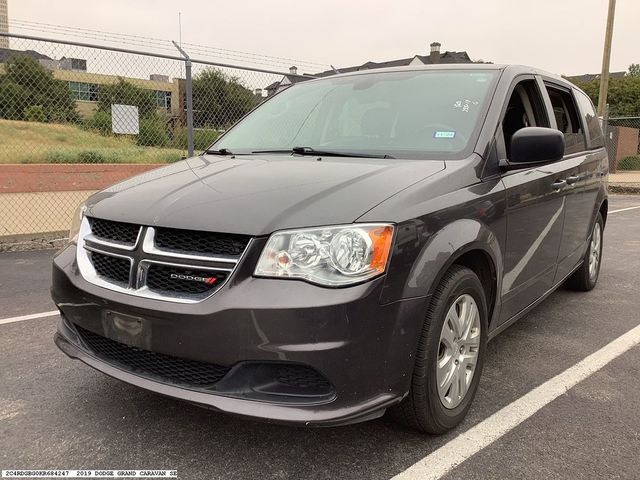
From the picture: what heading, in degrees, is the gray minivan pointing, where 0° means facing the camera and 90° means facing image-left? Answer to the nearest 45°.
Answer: approximately 45°

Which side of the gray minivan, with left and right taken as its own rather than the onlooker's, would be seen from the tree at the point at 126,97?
right

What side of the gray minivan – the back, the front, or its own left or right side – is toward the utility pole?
back

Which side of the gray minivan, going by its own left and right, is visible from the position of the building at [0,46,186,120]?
right
